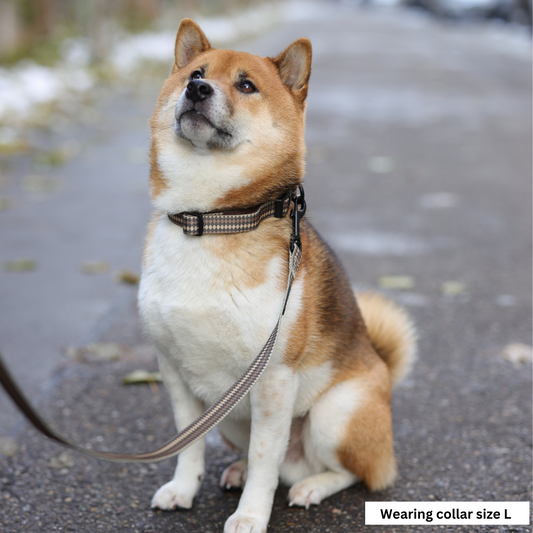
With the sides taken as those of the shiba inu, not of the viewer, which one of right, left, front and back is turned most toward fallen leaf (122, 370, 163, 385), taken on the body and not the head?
right

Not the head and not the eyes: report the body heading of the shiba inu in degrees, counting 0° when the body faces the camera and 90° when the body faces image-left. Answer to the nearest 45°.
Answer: approximately 45°

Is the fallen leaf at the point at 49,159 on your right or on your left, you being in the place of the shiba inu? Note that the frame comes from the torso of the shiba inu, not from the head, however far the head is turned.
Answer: on your right

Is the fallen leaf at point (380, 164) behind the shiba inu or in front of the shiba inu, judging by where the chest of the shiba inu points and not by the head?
behind

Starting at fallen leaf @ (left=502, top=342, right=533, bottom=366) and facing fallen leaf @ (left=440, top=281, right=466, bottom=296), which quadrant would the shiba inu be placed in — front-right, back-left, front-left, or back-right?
back-left

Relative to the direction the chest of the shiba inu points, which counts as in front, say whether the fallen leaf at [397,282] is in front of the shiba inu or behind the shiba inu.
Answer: behind
